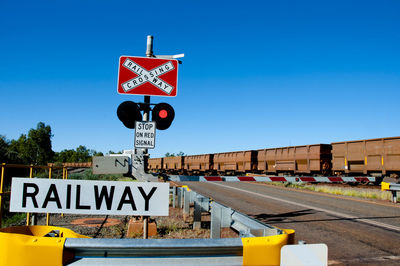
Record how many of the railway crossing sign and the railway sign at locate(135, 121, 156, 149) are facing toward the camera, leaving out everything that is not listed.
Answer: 2

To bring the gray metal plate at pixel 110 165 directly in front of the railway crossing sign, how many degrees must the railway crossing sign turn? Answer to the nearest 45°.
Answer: approximately 90° to its right

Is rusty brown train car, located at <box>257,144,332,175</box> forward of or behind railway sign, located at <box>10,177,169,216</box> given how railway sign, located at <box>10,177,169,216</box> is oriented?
behind

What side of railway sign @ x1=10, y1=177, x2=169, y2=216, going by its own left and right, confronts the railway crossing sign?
back

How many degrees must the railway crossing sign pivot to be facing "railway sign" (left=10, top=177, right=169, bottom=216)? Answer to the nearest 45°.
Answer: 0° — it already faces it
